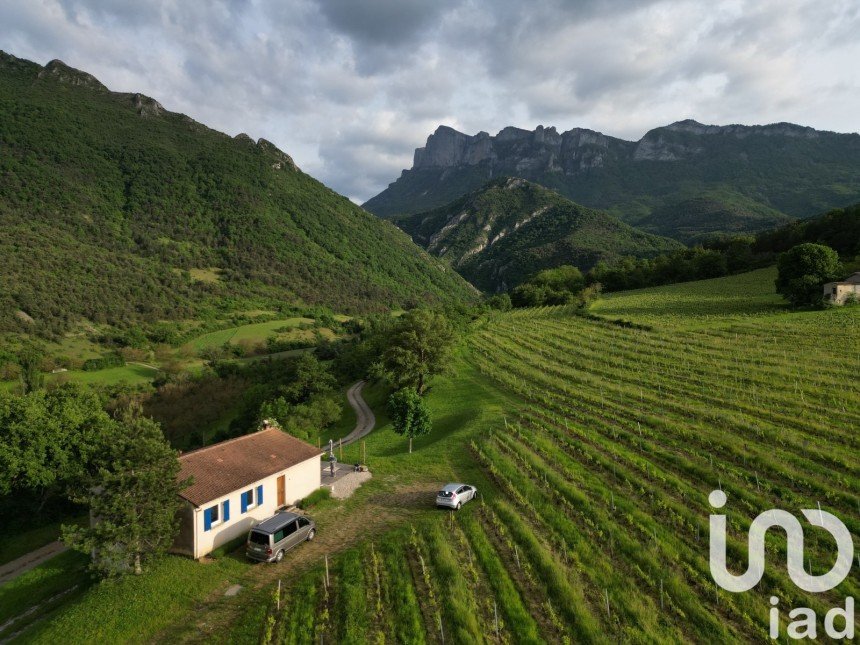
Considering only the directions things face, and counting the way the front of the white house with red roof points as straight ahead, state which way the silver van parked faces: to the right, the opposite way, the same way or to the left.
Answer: to the left

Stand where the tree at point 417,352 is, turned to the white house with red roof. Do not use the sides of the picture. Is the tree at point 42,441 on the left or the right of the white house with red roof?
right

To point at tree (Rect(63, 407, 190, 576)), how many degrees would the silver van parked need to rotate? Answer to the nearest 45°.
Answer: approximately 135° to its left

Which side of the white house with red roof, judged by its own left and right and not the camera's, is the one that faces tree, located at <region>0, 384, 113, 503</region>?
back

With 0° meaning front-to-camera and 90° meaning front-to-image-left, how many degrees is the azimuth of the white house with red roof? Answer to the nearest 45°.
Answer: approximately 315°

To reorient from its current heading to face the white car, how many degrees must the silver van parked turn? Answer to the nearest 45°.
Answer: approximately 45° to its right

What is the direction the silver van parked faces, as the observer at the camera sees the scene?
facing away from the viewer and to the right of the viewer
